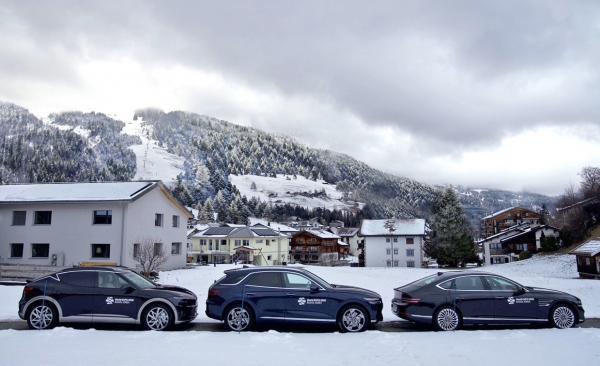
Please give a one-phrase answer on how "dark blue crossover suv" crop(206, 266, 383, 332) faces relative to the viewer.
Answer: facing to the right of the viewer

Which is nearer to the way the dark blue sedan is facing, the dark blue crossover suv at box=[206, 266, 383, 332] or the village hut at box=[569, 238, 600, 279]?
the village hut

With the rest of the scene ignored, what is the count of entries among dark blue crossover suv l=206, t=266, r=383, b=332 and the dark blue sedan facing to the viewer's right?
2

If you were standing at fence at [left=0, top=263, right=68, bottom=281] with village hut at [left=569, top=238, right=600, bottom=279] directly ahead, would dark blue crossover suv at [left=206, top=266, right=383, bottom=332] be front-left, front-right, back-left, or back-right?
front-right

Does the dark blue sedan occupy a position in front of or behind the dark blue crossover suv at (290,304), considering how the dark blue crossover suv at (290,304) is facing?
in front

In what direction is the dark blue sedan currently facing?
to the viewer's right

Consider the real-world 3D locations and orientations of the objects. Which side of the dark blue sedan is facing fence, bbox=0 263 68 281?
back

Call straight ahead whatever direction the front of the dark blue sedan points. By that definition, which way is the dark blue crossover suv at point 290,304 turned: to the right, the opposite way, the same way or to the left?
the same way

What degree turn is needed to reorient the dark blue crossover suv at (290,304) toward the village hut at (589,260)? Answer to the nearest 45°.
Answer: approximately 45° to its left

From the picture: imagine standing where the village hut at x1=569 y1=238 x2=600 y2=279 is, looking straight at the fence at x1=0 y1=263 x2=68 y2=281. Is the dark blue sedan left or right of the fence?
left

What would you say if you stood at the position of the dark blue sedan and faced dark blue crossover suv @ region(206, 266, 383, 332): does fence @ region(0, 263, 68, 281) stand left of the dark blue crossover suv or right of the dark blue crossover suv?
right

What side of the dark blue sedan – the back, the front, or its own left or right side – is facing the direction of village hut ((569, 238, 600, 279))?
left
